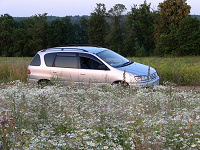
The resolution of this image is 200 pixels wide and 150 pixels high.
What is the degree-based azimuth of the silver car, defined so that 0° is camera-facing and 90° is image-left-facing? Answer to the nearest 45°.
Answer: approximately 315°

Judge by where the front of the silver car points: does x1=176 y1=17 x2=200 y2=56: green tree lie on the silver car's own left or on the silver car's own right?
on the silver car's own left

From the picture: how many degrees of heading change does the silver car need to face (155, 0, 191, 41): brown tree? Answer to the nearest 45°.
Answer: approximately 135° to its left
